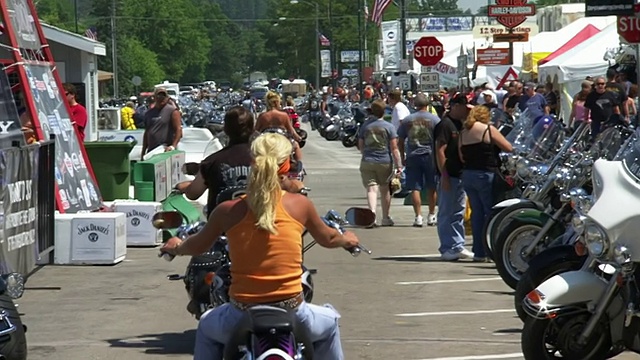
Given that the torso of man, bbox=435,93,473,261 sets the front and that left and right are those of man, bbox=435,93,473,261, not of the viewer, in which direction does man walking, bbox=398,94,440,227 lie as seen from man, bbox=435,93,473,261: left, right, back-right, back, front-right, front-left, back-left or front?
left

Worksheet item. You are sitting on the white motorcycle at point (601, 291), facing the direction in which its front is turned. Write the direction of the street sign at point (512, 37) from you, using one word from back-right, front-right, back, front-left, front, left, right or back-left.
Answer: back-right

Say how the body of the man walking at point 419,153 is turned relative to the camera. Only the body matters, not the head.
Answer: away from the camera

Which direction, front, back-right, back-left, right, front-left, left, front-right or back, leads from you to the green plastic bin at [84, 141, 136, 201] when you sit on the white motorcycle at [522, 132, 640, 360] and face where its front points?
right

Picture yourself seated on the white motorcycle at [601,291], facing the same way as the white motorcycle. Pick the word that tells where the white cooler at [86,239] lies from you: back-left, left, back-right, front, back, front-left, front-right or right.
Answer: right

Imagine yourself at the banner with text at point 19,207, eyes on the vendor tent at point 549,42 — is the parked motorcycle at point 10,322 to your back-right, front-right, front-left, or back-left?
back-right

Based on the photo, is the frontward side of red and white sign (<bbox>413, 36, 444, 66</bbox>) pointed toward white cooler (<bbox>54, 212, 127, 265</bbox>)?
yes

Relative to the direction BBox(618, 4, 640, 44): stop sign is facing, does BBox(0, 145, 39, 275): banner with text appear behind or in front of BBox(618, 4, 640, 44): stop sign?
in front

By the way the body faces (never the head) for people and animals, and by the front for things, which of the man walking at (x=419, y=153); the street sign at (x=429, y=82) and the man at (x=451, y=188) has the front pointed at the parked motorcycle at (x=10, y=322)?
the street sign
